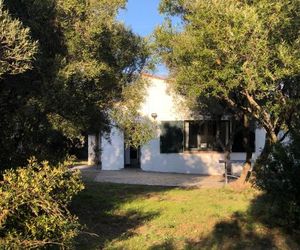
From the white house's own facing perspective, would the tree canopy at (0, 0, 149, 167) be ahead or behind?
ahead

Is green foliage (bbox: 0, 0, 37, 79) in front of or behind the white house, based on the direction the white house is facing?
in front

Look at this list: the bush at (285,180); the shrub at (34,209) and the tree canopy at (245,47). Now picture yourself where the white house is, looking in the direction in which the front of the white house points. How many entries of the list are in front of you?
3

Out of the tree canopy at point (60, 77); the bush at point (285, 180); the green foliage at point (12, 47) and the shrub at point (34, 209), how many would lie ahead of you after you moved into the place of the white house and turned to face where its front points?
4

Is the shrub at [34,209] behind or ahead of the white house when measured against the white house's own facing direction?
ahead

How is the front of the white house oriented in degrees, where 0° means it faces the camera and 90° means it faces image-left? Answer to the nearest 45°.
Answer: approximately 0°
